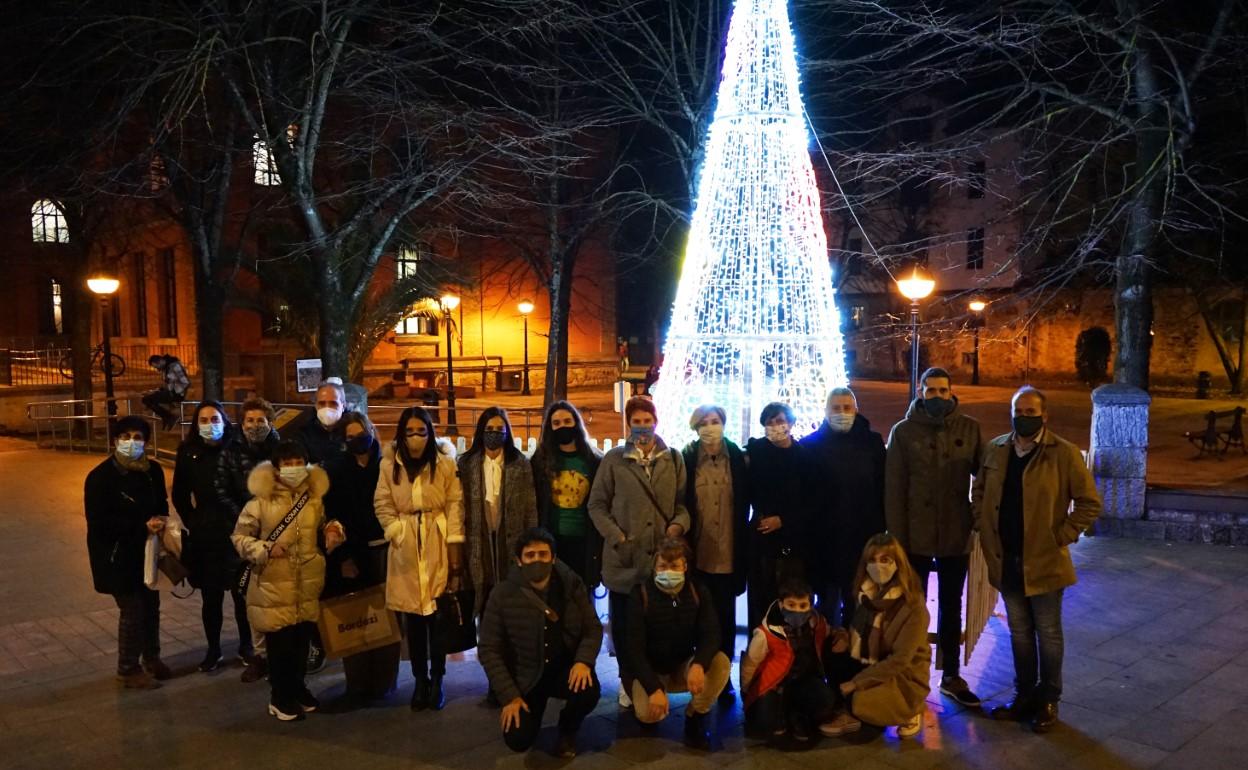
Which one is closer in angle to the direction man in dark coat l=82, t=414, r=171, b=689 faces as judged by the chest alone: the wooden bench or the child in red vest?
the child in red vest

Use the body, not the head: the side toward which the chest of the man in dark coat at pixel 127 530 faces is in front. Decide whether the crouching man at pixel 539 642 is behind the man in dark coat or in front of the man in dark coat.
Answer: in front

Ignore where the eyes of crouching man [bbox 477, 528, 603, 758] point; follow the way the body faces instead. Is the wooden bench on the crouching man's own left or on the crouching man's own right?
on the crouching man's own left

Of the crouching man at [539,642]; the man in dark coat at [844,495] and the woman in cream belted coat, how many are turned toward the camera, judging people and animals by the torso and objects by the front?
3

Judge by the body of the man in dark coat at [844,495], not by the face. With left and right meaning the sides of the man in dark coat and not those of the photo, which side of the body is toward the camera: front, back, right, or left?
front

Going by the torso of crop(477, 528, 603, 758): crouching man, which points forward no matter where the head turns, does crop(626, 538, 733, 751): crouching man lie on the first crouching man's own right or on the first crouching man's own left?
on the first crouching man's own left

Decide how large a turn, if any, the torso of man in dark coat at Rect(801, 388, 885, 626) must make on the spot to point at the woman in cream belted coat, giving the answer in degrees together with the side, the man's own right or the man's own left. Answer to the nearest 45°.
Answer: approximately 90° to the man's own right

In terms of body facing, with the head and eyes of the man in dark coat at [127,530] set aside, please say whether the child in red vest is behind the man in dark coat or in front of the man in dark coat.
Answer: in front

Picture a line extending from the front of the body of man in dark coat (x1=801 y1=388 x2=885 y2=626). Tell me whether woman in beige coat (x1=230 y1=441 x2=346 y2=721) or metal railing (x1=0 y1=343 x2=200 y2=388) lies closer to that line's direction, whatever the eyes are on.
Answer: the woman in beige coat

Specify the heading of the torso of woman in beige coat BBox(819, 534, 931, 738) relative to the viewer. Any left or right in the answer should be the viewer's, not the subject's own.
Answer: facing the viewer and to the left of the viewer

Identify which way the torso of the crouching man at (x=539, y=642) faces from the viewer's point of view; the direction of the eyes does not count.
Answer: toward the camera
